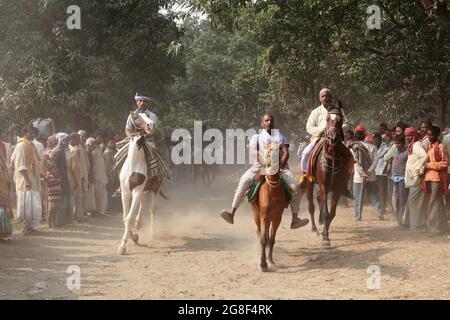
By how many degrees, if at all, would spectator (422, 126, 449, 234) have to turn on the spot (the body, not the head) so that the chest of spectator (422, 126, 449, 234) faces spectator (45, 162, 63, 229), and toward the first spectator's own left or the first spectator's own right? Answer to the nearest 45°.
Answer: approximately 45° to the first spectator's own right

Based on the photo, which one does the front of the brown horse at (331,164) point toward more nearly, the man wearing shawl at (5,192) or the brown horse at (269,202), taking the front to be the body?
the brown horse

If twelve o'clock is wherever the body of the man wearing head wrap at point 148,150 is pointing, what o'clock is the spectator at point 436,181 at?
The spectator is roughly at 9 o'clock from the man wearing head wrap.

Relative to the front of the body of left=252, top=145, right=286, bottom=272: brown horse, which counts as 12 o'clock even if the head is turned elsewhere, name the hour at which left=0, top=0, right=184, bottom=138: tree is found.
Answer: The tree is roughly at 5 o'clock from the brown horse.

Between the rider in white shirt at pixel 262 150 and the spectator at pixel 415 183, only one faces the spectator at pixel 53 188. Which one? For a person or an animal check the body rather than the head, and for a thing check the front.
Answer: the spectator at pixel 415 183

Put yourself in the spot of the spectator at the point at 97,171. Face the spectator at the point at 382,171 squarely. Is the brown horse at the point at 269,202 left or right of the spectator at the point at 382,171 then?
right

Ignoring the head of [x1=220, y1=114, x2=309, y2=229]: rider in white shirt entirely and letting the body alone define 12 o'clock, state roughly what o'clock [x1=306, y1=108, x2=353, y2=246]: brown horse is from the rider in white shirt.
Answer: The brown horse is roughly at 7 o'clock from the rider in white shirt.

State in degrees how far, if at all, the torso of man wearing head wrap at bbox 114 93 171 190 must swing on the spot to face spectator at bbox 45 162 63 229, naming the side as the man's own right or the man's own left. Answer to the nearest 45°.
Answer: approximately 135° to the man's own right

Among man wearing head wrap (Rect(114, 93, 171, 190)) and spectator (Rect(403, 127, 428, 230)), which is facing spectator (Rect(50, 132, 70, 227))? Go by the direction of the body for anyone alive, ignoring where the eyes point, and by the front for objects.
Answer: spectator (Rect(403, 127, 428, 230))

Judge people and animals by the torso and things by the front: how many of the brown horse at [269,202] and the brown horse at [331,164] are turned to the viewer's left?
0

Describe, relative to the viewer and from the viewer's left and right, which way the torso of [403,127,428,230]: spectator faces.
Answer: facing to the left of the viewer
